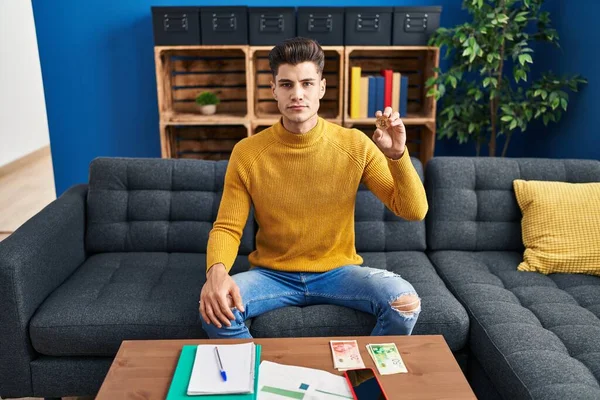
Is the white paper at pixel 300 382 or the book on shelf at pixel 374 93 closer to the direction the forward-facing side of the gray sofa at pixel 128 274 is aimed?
the white paper

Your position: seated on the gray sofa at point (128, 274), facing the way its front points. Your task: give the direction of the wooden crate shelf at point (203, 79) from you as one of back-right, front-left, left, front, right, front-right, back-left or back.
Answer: back

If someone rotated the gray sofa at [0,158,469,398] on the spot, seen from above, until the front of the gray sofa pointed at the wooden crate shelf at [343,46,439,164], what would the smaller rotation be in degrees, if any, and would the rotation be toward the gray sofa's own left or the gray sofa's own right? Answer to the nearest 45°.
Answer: approximately 135° to the gray sofa's own left

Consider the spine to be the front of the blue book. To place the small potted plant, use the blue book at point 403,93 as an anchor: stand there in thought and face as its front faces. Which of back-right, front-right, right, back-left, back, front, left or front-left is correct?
right

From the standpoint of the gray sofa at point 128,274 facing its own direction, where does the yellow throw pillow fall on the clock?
The yellow throw pillow is roughly at 9 o'clock from the gray sofa.

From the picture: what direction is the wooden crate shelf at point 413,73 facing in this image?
toward the camera

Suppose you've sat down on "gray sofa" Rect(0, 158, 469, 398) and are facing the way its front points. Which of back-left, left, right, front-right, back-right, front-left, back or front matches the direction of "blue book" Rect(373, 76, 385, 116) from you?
back-left

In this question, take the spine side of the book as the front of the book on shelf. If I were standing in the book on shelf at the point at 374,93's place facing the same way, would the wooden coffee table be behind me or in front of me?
in front

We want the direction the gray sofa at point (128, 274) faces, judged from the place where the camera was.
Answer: facing the viewer

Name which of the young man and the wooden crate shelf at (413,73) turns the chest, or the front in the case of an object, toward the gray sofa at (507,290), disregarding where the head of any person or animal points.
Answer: the wooden crate shelf

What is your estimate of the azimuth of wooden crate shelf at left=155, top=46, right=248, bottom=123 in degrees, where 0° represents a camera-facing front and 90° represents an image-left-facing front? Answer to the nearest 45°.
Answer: approximately 0°

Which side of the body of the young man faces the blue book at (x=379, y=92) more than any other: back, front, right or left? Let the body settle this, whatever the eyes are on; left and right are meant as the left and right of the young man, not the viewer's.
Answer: back

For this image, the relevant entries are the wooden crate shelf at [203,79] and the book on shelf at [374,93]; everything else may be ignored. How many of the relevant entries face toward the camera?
2

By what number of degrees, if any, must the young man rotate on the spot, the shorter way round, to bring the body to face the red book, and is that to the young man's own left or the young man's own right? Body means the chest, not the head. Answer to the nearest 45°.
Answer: approximately 180°

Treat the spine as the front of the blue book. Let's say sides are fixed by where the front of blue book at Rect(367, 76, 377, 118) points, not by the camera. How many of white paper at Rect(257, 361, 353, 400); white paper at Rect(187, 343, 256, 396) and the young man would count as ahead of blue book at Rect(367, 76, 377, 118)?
3

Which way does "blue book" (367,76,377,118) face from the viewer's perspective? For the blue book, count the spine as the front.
toward the camera
